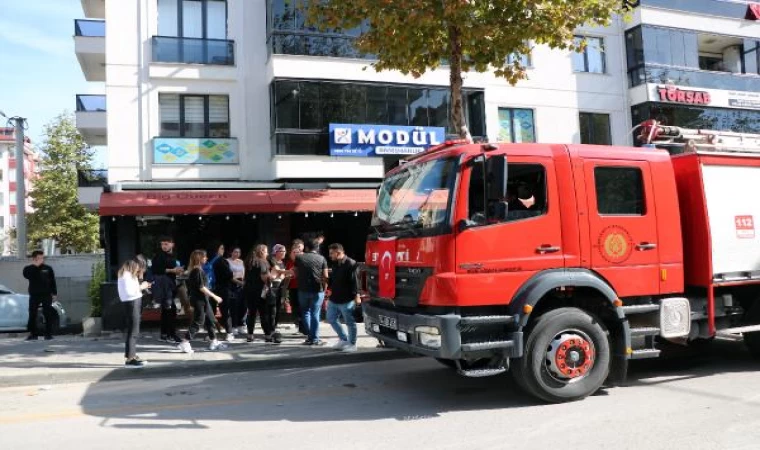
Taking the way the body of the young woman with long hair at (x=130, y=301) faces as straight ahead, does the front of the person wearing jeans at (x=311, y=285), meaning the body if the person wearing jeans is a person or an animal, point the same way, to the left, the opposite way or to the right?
to the left

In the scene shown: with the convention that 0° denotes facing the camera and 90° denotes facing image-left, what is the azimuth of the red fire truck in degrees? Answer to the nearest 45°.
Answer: approximately 45°

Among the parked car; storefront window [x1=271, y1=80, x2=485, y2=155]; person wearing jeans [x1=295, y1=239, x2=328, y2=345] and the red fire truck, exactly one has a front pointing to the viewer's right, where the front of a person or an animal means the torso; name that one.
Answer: the parked car

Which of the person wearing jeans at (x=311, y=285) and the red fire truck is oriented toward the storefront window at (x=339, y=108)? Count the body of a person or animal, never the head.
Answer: the person wearing jeans

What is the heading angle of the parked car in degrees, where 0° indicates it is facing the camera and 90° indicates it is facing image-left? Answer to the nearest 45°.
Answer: approximately 270°

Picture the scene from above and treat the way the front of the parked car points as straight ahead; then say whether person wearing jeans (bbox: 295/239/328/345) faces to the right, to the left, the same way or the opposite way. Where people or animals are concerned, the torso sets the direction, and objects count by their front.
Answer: to the left

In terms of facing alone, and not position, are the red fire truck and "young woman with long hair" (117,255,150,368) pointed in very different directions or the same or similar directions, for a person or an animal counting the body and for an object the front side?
very different directions

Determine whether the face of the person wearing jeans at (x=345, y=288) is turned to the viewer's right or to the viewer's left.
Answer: to the viewer's left

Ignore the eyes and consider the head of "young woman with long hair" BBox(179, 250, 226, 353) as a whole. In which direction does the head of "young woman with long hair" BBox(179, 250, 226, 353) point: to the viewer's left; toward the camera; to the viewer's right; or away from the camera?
to the viewer's right
